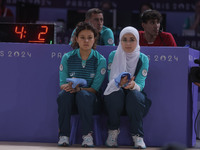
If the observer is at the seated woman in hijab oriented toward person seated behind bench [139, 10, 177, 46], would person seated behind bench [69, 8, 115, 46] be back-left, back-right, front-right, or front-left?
front-left

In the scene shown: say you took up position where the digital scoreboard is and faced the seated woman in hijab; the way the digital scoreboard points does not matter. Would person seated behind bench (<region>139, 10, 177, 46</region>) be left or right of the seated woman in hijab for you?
left

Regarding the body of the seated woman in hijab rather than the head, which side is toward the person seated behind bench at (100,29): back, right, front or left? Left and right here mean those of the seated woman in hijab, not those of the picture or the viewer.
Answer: back

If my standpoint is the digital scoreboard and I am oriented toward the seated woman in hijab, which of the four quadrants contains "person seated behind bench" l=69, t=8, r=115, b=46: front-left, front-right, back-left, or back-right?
front-left

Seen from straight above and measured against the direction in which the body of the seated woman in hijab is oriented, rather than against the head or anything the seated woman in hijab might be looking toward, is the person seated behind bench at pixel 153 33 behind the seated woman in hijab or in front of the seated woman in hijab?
behind

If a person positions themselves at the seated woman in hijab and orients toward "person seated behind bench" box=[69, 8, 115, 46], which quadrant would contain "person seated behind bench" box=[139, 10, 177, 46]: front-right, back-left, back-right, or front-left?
front-right

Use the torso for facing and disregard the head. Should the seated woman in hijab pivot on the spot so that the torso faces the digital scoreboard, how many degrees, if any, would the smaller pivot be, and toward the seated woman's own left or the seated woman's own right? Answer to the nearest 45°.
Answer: approximately 135° to the seated woman's own right

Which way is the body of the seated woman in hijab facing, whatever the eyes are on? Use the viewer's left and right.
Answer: facing the viewer
